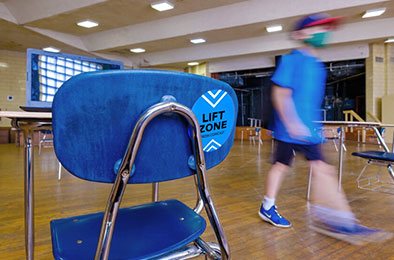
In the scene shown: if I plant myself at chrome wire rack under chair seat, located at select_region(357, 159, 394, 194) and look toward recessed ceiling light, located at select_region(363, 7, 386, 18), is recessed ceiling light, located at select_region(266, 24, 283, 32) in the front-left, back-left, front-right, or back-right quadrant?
front-left

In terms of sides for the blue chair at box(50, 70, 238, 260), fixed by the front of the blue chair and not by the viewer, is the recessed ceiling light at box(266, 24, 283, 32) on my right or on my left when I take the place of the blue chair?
on my right

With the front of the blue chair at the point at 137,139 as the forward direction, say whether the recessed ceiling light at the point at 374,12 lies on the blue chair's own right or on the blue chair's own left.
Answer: on the blue chair's own right

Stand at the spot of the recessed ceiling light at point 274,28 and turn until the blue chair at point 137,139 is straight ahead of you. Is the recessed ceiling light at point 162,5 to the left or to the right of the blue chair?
right

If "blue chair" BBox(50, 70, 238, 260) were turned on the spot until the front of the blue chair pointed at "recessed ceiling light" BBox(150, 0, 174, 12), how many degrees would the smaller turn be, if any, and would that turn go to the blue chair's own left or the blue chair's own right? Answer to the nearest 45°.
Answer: approximately 45° to the blue chair's own right

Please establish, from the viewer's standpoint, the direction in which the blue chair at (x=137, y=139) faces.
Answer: facing away from the viewer and to the left of the viewer
